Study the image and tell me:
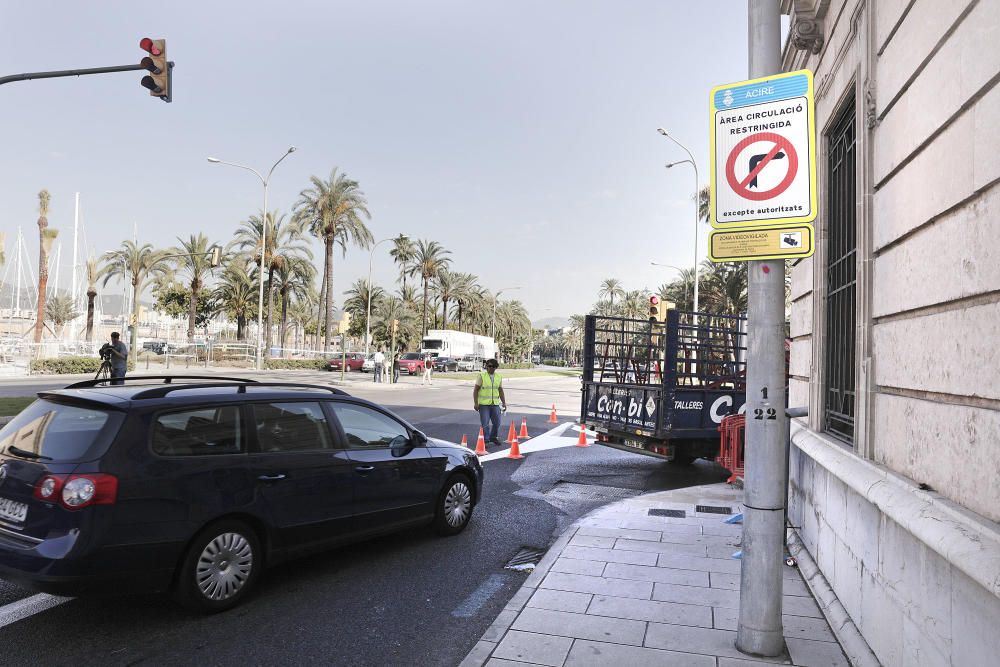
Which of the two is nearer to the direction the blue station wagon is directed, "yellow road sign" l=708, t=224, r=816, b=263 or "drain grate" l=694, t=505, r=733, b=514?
the drain grate

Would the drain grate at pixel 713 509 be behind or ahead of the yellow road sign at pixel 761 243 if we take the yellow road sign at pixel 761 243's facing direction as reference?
behind

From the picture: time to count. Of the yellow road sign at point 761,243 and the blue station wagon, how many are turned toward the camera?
1

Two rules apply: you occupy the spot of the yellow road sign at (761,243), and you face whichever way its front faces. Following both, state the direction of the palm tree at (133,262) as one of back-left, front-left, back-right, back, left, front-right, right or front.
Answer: back-right

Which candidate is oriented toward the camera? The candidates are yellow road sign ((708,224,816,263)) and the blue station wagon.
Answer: the yellow road sign

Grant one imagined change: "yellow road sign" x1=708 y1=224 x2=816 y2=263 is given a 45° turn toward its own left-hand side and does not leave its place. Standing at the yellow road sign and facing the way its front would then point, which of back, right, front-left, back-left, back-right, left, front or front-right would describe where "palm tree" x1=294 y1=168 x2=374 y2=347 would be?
back

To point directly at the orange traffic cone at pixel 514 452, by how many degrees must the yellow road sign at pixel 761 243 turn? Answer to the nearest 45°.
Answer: approximately 135° to its right

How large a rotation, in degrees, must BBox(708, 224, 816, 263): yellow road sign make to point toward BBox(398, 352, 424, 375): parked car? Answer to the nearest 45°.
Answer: approximately 135° to its right

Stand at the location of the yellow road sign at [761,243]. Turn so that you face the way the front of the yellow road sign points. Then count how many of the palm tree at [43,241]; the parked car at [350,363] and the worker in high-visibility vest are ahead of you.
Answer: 0

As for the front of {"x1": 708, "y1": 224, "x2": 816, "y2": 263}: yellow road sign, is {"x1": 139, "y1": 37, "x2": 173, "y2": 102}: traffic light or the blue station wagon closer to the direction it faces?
the blue station wagon

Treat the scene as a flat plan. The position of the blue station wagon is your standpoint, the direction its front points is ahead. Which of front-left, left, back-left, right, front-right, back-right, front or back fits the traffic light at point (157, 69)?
front-left

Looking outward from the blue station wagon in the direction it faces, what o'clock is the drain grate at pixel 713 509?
The drain grate is roughly at 1 o'clock from the blue station wagon.

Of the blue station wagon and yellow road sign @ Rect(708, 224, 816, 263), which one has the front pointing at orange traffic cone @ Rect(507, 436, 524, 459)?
the blue station wagon

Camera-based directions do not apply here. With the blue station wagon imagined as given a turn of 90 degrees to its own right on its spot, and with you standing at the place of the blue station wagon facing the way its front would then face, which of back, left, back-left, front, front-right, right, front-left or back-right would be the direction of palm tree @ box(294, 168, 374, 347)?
back-left

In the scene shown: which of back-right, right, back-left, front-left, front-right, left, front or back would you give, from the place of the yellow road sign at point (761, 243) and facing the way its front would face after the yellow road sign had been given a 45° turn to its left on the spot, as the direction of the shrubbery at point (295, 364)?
back

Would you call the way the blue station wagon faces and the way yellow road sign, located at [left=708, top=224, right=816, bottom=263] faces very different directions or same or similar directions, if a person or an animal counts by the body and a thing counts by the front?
very different directions

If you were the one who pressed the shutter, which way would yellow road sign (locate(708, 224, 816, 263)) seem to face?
facing the viewer

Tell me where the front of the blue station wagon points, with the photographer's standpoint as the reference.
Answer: facing away from the viewer and to the right of the viewer

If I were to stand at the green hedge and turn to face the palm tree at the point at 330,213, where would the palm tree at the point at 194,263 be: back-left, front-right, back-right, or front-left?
front-left

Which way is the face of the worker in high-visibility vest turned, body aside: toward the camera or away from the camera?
toward the camera
